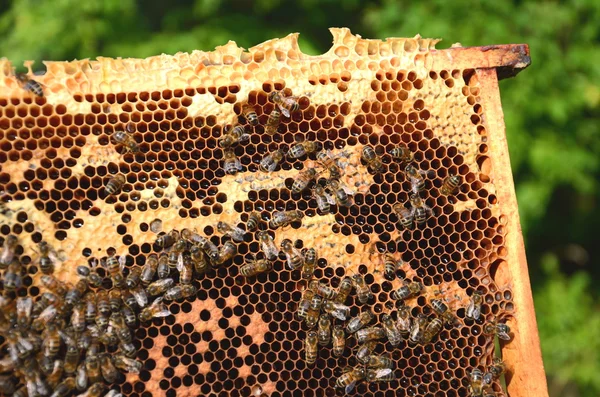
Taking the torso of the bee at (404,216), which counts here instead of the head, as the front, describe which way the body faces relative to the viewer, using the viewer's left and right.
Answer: facing away from the viewer and to the left of the viewer

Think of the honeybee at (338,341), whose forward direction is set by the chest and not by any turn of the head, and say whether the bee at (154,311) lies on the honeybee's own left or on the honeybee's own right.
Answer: on the honeybee's own left

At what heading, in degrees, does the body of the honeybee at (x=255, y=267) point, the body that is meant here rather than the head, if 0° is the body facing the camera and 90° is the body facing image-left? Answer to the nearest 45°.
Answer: approximately 270°

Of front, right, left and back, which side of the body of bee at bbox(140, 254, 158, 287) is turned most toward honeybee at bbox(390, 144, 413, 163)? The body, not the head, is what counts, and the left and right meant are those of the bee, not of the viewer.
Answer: right

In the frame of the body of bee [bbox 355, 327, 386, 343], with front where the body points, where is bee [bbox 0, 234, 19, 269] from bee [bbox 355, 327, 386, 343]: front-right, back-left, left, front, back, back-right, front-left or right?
back
